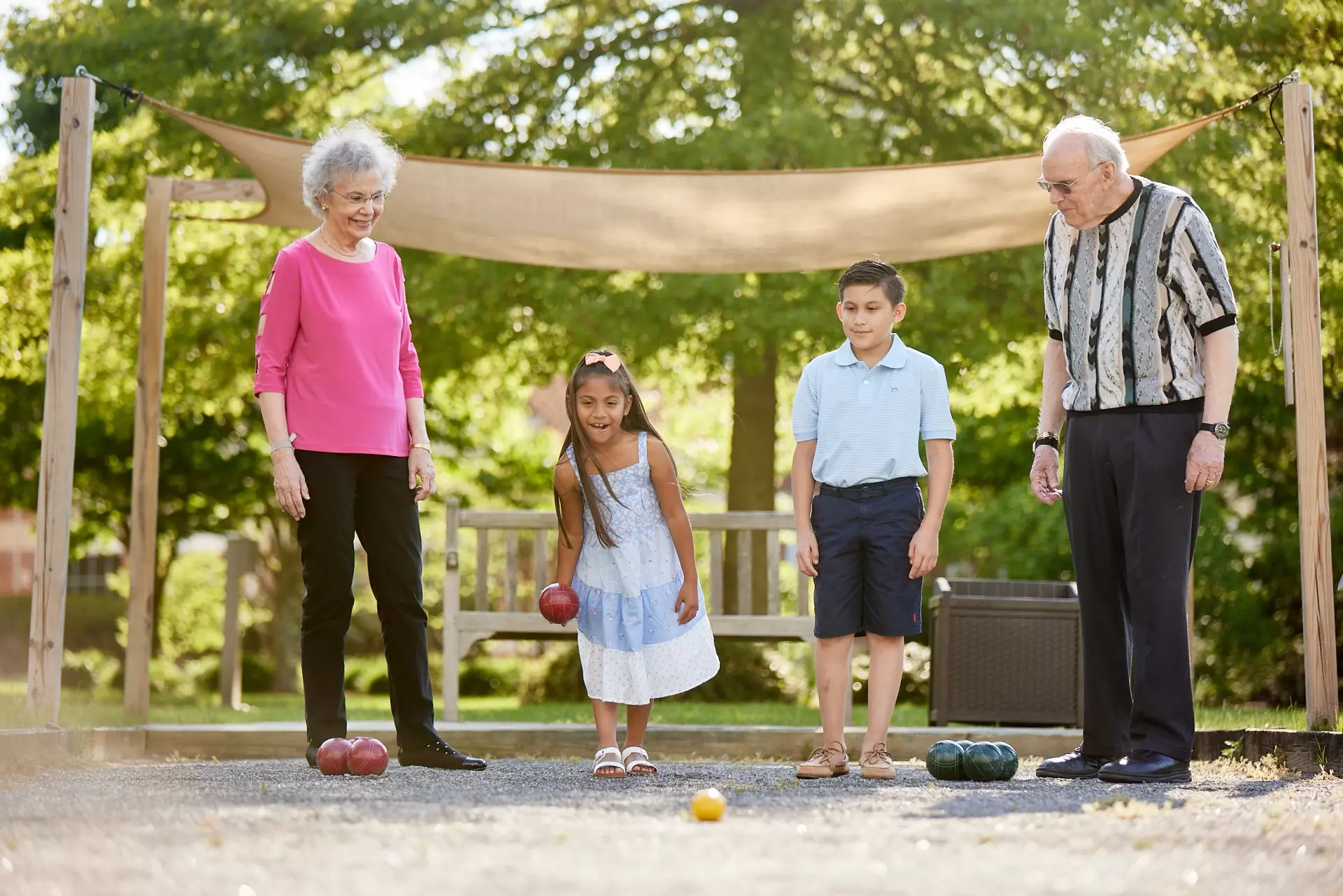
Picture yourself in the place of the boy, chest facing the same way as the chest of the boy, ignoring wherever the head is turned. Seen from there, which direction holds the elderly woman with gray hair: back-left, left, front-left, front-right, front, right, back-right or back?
right

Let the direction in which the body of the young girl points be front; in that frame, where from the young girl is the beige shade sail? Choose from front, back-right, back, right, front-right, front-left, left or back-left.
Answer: back

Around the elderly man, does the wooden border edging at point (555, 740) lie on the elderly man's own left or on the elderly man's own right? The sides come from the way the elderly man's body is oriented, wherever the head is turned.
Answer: on the elderly man's own right

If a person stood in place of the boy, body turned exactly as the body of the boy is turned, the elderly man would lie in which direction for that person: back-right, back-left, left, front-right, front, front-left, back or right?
left

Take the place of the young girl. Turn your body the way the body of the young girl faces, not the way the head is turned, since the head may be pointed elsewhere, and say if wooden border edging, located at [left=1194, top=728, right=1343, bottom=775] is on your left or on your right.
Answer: on your left

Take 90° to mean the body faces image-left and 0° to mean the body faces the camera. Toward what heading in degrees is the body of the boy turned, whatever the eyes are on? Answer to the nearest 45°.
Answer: approximately 0°

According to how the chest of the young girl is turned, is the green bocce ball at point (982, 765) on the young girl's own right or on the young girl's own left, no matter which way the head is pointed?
on the young girl's own left

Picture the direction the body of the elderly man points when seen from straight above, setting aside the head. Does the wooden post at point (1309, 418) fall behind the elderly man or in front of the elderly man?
behind

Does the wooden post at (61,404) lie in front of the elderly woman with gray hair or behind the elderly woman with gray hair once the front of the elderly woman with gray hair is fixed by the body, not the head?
behind

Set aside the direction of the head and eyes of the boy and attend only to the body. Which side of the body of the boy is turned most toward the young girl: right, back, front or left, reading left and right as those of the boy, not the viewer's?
right

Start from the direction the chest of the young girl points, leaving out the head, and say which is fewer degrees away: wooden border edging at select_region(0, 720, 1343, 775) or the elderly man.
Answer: the elderly man

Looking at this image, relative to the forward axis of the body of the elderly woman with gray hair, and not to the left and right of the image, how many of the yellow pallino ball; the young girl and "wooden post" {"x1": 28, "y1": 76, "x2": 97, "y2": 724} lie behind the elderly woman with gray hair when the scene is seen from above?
1
